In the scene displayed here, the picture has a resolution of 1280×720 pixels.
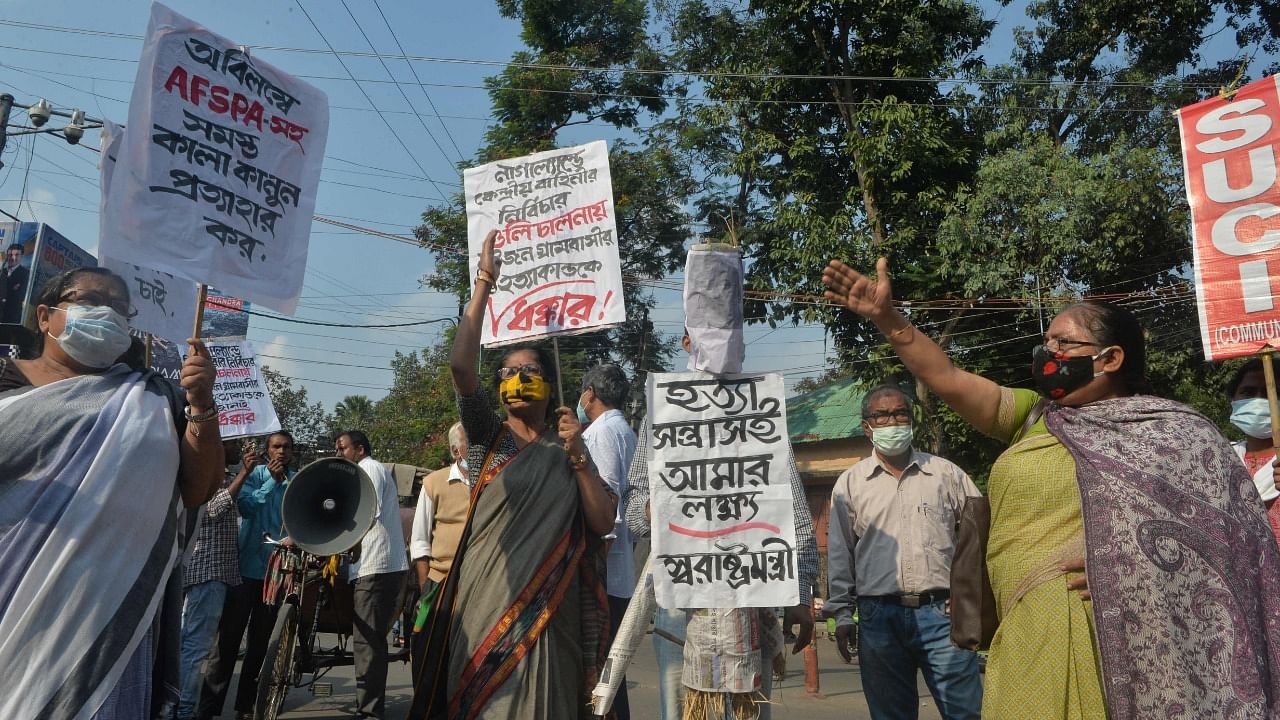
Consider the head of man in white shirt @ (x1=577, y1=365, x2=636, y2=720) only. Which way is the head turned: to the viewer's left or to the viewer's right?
to the viewer's left

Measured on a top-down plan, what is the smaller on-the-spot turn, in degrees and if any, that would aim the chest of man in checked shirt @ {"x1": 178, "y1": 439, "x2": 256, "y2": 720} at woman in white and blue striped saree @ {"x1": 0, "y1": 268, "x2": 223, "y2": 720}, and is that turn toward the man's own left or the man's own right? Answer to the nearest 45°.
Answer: approximately 90° to the man's own right

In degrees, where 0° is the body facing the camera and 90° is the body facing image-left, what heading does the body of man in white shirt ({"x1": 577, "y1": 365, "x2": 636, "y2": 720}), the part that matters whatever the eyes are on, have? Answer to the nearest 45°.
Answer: approximately 90°

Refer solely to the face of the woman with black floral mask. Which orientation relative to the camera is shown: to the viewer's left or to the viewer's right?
to the viewer's left

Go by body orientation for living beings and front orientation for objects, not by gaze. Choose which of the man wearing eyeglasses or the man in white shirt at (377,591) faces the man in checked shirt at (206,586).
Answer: the man in white shirt

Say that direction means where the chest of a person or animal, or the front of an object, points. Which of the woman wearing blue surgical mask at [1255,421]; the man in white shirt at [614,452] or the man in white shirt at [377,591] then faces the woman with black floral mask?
the woman wearing blue surgical mask

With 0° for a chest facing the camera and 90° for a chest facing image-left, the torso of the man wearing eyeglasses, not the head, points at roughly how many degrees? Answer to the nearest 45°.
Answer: approximately 0°

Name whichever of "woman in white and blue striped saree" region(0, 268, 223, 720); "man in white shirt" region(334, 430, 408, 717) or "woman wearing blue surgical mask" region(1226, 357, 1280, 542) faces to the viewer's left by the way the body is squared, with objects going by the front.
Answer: the man in white shirt

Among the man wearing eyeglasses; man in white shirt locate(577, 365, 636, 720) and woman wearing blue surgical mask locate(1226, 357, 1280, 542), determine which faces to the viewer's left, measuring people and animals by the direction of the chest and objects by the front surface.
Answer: the man in white shirt
